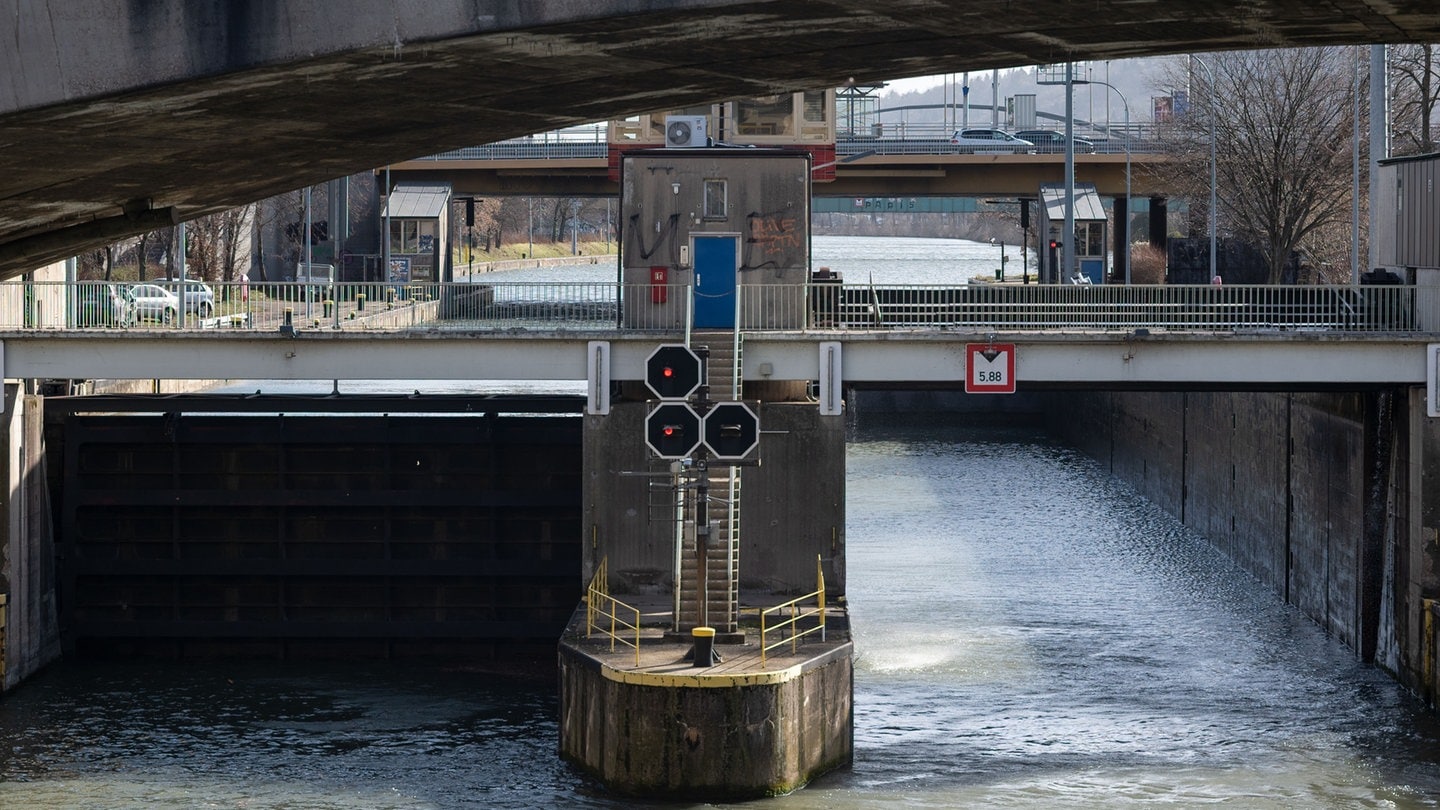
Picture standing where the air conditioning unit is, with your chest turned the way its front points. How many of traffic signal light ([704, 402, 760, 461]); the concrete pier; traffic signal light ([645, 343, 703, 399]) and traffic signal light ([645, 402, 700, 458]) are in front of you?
4

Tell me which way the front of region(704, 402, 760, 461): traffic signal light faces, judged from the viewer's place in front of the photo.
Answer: facing the viewer

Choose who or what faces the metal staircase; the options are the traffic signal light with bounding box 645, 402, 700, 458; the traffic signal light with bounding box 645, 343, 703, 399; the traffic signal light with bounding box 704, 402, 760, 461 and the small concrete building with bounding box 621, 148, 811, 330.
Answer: the small concrete building

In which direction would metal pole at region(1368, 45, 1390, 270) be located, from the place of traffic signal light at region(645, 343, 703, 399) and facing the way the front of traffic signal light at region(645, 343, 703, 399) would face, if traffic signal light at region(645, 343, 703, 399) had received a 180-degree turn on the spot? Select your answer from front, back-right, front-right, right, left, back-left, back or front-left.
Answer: front-right

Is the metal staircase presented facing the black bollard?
yes

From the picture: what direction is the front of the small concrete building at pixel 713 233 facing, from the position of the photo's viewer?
facing the viewer

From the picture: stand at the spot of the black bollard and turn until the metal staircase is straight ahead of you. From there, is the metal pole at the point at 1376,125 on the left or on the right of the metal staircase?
right

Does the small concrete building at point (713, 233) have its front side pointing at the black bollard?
yes

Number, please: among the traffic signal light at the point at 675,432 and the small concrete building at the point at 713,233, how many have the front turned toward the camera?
2

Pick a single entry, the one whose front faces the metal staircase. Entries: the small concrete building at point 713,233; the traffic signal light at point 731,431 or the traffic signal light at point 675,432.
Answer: the small concrete building

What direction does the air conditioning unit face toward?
toward the camera

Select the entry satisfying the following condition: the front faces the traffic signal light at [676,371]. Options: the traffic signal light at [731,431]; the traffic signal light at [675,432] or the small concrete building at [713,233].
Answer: the small concrete building

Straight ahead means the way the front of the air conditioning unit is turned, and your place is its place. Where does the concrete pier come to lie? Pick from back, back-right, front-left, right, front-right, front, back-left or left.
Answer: front

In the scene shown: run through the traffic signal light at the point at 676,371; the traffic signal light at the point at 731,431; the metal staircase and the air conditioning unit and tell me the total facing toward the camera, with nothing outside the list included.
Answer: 4
